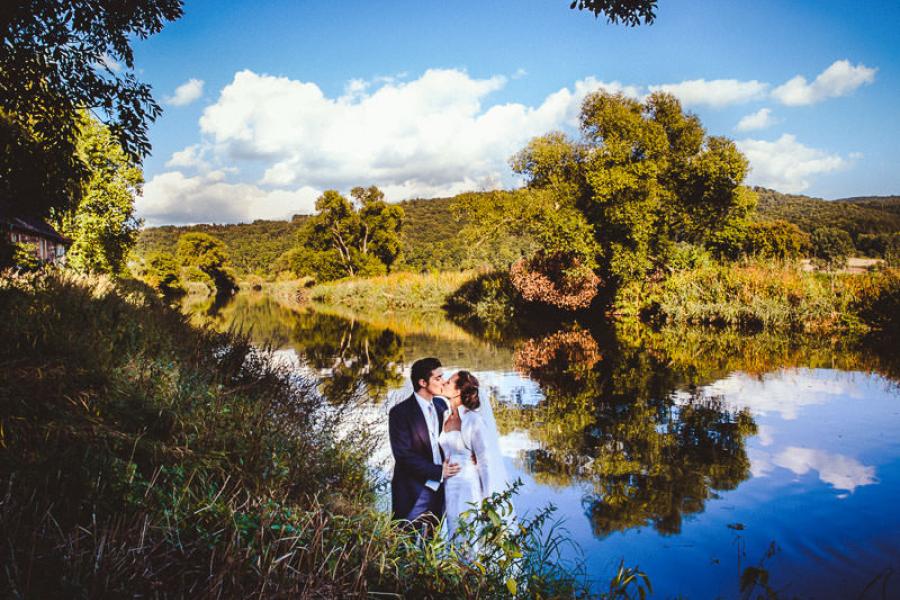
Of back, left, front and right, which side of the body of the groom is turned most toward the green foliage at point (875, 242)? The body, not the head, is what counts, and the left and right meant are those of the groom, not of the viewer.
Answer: left

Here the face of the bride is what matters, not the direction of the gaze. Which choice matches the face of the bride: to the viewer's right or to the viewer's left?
to the viewer's left

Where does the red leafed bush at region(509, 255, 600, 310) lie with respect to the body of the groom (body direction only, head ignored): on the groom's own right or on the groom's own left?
on the groom's own left

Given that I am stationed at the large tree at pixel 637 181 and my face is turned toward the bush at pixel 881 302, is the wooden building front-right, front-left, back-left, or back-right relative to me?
back-right

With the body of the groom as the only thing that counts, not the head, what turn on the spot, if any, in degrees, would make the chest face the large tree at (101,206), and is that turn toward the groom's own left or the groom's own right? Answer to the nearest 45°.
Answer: approximately 180°

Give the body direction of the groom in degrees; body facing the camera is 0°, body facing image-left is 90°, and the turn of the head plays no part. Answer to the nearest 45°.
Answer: approximately 315°

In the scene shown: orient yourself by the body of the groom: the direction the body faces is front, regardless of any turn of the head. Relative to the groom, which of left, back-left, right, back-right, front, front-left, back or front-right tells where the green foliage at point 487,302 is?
back-left

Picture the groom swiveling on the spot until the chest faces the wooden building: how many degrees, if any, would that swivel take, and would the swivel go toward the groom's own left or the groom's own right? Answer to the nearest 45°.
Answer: approximately 180°

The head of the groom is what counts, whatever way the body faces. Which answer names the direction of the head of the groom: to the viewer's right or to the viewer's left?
to the viewer's right
